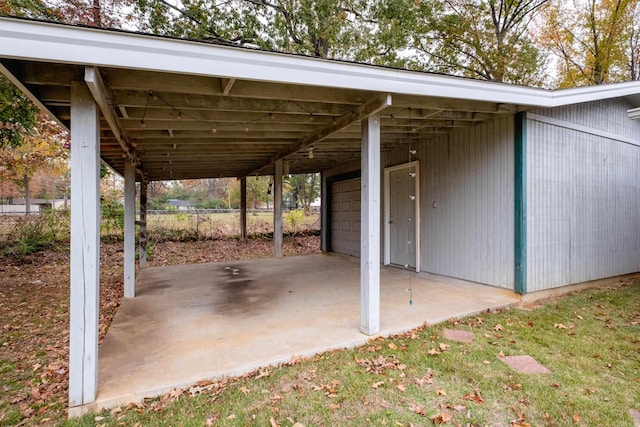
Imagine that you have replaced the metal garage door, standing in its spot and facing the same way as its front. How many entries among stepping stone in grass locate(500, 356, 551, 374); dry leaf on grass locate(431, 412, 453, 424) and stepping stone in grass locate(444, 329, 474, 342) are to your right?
0

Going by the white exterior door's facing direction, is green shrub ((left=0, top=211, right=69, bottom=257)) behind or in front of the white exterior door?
in front

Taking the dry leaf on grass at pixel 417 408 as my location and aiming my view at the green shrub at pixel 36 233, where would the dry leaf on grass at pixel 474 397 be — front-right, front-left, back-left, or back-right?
back-right

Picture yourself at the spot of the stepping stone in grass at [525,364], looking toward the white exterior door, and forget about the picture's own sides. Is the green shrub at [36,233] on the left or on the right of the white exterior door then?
left

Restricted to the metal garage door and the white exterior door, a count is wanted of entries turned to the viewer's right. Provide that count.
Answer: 0

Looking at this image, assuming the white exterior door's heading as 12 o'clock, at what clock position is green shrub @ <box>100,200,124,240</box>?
The green shrub is roughly at 2 o'clock from the white exterior door.

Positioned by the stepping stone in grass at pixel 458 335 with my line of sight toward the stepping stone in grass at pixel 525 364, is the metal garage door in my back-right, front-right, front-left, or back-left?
back-left

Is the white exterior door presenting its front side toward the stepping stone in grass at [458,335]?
no

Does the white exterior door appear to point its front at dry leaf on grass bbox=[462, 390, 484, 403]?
no

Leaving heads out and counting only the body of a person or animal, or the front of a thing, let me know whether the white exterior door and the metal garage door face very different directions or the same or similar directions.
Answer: same or similar directions

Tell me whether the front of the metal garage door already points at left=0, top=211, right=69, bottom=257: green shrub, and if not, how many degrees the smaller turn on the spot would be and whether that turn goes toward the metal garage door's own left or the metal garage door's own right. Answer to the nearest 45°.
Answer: approximately 45° to the metal garage door's own right

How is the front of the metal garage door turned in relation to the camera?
facing the viewer and to the left of the viewer

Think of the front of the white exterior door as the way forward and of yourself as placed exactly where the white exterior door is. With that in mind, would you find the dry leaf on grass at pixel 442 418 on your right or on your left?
on your left

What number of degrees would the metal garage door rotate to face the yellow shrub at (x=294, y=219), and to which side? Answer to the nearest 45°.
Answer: approximately 90° to its right

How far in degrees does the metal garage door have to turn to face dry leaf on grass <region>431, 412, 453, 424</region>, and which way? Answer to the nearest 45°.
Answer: approximately 45° to its left

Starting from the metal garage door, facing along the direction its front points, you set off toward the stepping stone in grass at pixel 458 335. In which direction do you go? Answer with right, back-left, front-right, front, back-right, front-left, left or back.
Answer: front-left

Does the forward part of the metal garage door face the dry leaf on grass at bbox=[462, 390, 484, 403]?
no

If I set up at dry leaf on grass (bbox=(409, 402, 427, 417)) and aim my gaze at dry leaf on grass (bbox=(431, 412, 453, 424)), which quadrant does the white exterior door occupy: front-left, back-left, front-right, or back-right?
back-left

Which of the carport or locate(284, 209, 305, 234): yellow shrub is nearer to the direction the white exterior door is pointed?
the carport
